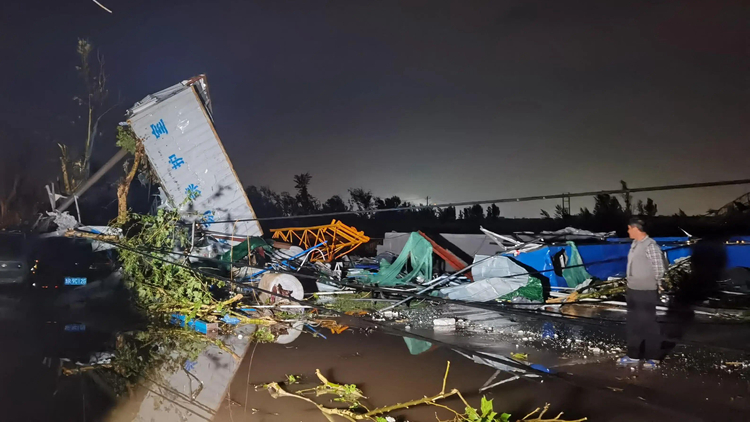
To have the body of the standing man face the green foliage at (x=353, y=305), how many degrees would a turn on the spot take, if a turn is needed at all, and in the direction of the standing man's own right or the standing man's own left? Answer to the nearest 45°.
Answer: approximately 90° to the standing man's own right

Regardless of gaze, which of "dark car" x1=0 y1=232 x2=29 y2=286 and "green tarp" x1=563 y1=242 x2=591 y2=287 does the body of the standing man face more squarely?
the dark car

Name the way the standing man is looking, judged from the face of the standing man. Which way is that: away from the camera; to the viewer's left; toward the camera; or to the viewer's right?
to the viewer's left

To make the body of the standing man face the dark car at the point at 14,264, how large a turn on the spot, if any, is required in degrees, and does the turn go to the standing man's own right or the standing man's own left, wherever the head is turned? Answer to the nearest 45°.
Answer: approximately 45° to the standing man's own right

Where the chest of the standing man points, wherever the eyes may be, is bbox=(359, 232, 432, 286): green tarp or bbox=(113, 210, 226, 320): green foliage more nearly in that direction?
the green foliage

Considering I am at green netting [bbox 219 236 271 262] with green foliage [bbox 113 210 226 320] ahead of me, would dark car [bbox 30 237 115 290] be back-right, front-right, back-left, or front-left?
front-right

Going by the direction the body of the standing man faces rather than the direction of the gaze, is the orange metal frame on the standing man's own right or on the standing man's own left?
on the standing man's own right

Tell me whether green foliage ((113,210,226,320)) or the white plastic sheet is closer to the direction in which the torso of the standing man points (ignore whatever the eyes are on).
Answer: the green foliage

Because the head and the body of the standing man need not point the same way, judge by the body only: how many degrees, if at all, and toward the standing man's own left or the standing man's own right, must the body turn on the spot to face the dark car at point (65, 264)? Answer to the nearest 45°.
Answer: approximately 45° to the standing man's own right

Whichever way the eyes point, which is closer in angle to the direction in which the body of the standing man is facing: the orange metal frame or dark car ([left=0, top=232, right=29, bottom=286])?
the dark car

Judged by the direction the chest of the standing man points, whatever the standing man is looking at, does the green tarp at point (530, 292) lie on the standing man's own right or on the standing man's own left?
on the standing man's own right

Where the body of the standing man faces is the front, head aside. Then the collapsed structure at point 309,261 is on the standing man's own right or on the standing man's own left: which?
on the standing man's own right

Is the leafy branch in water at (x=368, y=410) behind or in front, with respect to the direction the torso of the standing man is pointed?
in front

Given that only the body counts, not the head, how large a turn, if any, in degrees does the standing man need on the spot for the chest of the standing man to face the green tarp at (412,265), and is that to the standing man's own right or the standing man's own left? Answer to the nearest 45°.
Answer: approximately 90° to the standing man's own right
